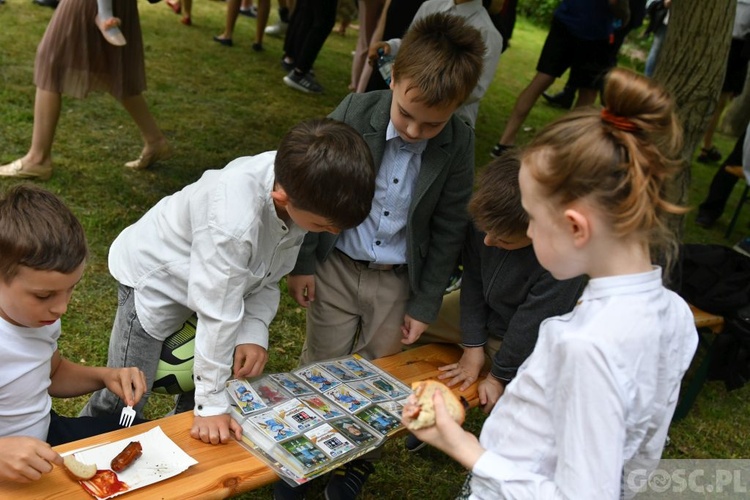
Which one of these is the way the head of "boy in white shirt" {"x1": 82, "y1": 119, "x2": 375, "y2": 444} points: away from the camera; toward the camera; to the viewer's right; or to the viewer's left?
to the viewer's right

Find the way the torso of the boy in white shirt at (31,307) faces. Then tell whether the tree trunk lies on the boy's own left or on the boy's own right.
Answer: on the boy's own left

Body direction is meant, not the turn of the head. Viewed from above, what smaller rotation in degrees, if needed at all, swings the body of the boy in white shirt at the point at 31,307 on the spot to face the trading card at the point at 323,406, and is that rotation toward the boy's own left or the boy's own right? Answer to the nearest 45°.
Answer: approximately 45° to the boy's own left

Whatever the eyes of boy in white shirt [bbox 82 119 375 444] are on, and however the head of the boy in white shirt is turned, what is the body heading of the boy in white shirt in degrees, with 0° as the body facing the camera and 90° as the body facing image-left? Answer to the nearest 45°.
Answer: approximately 315°

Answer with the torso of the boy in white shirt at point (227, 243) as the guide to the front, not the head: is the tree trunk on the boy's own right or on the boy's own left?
on the boy's own left

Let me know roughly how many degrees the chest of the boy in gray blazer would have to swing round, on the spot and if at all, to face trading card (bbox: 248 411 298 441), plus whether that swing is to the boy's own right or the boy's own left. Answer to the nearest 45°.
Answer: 0° — they already face it

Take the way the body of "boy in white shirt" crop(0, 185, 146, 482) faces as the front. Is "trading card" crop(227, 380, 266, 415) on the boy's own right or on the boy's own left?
on the boy's own left

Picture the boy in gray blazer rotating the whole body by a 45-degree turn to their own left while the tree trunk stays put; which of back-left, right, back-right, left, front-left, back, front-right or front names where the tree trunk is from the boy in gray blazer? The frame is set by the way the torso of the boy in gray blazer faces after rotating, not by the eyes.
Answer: left

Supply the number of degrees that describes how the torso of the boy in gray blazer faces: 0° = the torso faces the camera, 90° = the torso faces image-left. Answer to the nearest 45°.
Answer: approximately 0°
